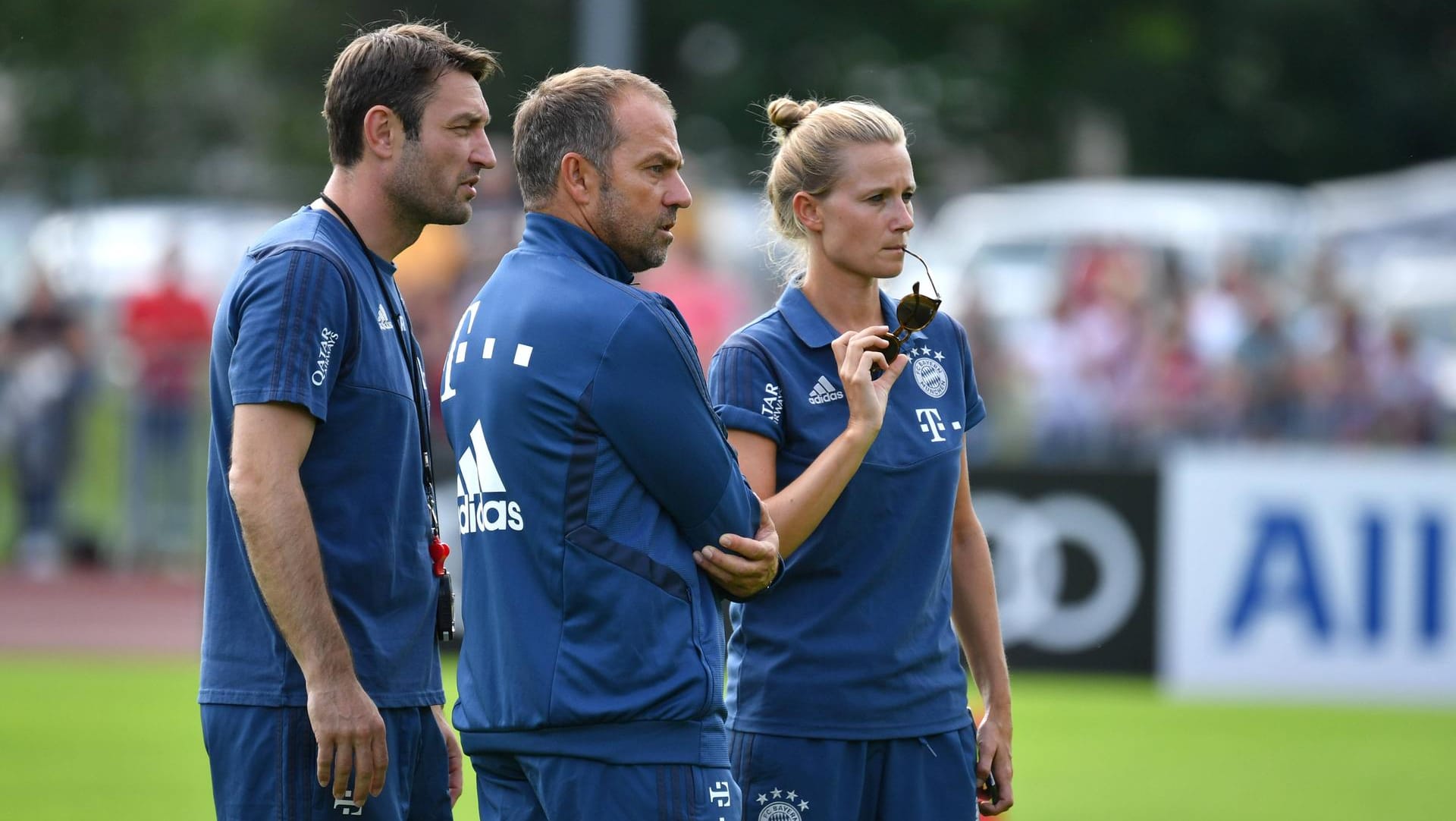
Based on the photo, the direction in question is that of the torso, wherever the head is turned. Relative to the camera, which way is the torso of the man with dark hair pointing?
to the viewer's right

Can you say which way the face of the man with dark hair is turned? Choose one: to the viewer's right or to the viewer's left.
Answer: to the viewer's right

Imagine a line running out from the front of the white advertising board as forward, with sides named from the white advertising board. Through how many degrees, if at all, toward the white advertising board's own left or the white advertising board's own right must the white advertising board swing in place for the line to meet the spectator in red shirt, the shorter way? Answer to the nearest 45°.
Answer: approximately 90° to the white advertising board's own right

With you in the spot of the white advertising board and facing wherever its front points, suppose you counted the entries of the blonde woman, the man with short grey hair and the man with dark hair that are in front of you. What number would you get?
3

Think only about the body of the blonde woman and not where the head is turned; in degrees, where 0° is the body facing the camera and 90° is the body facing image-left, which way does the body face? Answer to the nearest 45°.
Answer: approximately 315°

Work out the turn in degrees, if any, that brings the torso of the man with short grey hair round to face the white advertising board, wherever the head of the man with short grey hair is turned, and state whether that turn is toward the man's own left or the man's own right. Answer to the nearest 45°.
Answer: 0° — they already face it

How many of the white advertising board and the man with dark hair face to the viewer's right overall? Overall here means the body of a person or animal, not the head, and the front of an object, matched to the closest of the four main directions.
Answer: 1

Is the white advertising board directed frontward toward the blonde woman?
yes

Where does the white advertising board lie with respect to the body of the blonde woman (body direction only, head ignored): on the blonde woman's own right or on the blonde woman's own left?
on the blonde woman's own left

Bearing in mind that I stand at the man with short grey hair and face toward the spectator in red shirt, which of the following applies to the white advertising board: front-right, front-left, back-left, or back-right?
front-right

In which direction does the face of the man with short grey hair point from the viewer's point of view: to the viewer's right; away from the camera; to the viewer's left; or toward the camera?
to the viewer's right

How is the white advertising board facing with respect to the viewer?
toward the camera

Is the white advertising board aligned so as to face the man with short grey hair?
yes

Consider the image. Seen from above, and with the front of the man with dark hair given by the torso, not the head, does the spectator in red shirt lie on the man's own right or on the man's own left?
on the man's own left

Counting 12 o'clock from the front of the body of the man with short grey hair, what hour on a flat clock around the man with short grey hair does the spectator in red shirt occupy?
The spectator in red shirt is roughly at 10 o'clock from the man with short grey hair.

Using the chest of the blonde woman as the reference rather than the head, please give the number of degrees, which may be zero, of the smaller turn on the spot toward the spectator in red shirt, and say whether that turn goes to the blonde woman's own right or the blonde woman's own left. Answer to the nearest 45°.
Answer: approximately 180°

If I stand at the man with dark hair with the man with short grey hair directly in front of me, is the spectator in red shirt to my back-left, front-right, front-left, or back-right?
back-left

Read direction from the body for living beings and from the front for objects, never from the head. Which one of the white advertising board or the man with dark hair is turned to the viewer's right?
the man with dark hair

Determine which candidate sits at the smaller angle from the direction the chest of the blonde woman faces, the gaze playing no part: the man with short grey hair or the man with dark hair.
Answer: the man with short grey hair

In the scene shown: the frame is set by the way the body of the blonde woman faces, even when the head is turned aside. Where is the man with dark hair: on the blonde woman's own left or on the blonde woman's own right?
on the blonde woman's own right
